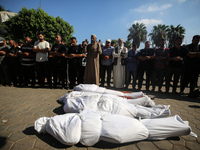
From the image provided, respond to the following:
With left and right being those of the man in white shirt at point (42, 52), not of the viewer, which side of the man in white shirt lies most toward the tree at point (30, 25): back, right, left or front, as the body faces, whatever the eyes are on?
back

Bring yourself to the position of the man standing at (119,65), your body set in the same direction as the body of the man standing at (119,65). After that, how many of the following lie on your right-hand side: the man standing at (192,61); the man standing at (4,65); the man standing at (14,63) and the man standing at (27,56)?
3

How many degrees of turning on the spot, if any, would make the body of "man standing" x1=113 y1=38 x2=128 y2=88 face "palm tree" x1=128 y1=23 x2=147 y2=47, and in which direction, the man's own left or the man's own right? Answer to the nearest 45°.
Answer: approximately 180°

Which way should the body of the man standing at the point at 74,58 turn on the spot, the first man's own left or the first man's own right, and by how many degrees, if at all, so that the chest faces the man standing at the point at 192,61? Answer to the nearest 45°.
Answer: approximately 90° to the first man's own left

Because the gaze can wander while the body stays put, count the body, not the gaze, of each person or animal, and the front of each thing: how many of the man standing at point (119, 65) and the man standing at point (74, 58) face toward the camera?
2

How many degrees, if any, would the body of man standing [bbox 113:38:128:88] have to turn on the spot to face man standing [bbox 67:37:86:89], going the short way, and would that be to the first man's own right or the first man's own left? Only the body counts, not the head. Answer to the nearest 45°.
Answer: approximately 90° to the first man's own right

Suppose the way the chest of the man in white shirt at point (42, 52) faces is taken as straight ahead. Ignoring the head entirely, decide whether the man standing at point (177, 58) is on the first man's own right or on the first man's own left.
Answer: on the first man's own left

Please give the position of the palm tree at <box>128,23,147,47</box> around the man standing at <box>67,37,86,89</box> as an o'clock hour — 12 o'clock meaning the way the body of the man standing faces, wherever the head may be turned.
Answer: The palm tree is roughly at 7 o'clock from the man standing.

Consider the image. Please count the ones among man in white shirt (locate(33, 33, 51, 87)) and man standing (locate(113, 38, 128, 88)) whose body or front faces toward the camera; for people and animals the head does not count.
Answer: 2
